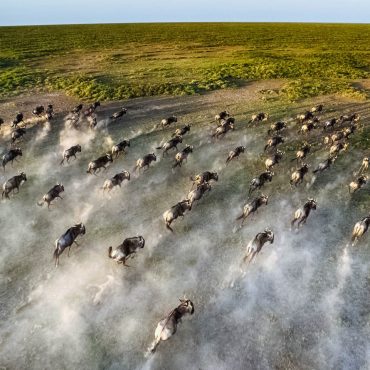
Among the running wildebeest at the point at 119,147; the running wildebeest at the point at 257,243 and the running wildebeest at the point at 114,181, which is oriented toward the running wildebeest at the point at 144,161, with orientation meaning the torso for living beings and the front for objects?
the running wildebeest at the point at 114,181

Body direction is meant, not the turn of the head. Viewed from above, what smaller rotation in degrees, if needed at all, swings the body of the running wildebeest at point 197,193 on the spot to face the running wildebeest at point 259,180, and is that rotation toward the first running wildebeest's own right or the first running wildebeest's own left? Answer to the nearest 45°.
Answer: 0° — it already faces it

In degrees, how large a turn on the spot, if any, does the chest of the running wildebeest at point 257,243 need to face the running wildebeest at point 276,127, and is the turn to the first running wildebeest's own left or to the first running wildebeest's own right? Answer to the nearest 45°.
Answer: approximately 45° to the first running wildebeest's own left

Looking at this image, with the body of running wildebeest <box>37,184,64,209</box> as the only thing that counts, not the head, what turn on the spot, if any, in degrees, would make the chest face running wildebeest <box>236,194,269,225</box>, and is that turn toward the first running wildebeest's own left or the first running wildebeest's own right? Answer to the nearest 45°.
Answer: approximately 90° to the first running wildebeest's own right

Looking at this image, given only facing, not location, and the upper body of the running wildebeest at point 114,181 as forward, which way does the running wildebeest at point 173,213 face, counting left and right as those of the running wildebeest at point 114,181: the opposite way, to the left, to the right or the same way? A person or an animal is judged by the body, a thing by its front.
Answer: the same way

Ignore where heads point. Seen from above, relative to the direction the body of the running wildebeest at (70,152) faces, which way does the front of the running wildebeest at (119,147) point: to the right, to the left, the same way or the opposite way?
the same way

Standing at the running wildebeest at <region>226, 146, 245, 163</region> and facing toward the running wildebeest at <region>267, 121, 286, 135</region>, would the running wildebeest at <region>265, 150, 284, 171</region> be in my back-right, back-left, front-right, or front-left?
front-right

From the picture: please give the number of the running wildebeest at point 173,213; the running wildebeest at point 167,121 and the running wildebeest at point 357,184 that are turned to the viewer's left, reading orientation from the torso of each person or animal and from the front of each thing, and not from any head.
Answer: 0

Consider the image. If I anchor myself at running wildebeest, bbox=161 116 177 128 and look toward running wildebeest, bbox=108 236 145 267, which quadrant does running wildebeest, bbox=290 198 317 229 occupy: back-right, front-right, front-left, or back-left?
front-left

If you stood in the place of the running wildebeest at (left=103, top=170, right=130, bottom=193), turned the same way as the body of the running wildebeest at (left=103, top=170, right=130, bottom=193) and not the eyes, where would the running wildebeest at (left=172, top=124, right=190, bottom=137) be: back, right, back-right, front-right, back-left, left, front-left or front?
front

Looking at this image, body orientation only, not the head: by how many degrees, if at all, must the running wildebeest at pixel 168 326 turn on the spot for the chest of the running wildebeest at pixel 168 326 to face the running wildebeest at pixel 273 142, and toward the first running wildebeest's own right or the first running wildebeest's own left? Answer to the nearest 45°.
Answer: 0° — it already faces it

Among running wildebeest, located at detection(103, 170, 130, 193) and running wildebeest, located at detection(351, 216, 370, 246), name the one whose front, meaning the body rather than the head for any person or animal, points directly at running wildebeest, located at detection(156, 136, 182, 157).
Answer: running wildebeest, located at detection(103, 170, 130, 193)

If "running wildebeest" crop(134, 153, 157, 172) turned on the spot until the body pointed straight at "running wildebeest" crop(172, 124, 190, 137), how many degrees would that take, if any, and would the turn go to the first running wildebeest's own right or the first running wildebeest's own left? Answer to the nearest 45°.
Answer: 0° — it already faces it

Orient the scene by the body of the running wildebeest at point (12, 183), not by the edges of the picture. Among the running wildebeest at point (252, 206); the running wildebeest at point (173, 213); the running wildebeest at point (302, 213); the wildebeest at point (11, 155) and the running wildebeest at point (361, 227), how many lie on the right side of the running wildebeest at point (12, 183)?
4

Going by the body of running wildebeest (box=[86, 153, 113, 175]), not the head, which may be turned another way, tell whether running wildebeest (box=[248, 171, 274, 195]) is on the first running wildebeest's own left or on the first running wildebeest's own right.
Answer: on the first running wildebeest's own right

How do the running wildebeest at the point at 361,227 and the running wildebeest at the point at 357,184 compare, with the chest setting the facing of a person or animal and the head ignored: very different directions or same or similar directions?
same or similar directions

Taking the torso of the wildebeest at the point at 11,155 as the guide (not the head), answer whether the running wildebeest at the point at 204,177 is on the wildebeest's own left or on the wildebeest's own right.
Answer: on the wildebeest's own right
